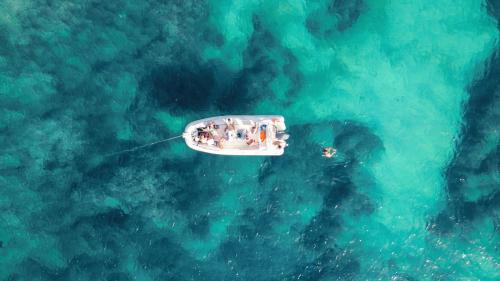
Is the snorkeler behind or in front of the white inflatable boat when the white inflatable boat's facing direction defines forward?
behind

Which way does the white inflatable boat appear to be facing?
to the viewer's left
